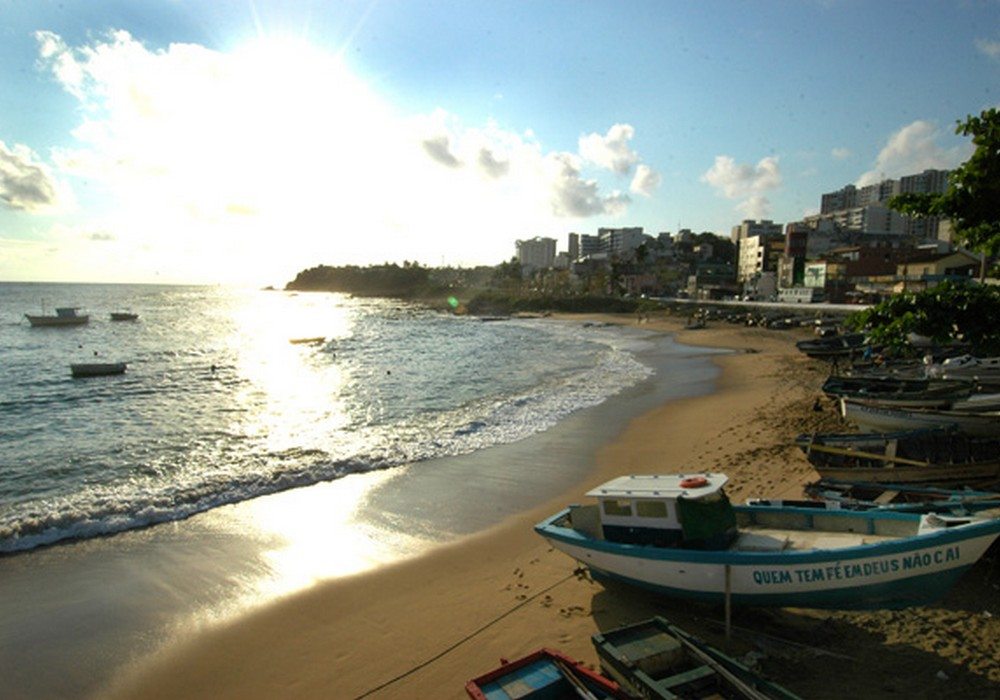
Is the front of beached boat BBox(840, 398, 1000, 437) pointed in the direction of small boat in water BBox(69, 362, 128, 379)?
yes

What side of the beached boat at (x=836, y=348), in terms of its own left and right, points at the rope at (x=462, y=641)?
left

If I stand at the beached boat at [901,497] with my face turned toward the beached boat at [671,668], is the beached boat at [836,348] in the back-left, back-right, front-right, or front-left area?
back-right

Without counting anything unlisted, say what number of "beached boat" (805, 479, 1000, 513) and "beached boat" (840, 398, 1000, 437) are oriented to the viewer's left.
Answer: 2

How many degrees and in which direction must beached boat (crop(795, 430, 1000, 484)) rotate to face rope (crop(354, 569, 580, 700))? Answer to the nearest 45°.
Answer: approximately 45° to its left

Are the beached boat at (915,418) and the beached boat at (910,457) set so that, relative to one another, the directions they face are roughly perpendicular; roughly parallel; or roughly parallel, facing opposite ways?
roughly parallel

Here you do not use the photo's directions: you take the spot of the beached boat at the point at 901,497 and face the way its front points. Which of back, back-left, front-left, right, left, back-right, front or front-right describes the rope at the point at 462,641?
front-left

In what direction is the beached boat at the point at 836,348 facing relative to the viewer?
to the viewer's left

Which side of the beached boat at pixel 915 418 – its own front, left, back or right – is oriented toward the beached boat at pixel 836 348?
right

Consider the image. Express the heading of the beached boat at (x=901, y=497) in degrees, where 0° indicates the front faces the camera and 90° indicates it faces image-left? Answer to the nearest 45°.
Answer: approximately 90°

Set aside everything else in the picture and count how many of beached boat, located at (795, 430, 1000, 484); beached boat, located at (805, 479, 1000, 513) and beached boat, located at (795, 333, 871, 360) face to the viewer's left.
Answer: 3

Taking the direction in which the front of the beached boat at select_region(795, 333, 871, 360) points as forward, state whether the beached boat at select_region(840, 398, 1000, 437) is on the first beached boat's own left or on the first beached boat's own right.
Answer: on the first beached boat's own left

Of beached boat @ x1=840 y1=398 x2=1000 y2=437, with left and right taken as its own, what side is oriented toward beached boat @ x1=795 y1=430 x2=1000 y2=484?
left

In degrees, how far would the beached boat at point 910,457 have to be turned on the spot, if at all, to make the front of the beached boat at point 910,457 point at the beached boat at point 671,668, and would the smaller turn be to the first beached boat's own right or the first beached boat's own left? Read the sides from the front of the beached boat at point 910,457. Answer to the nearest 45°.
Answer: approximately 90° to the first beached boat's own left

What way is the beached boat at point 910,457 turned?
to the viewer's left
